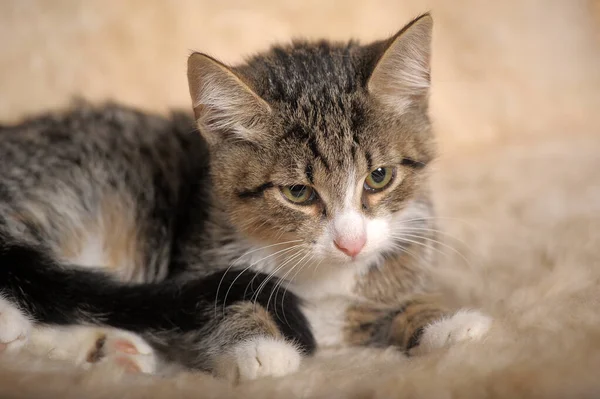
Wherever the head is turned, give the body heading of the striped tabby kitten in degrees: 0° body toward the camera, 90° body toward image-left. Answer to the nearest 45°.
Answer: approximately 315°
